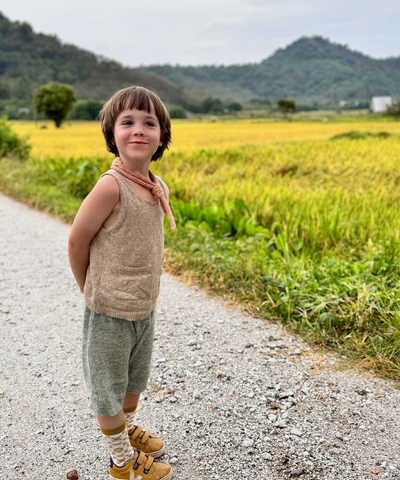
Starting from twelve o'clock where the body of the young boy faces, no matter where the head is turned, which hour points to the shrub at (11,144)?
The shrub is roughly at 7 o'clock from the young boy.
